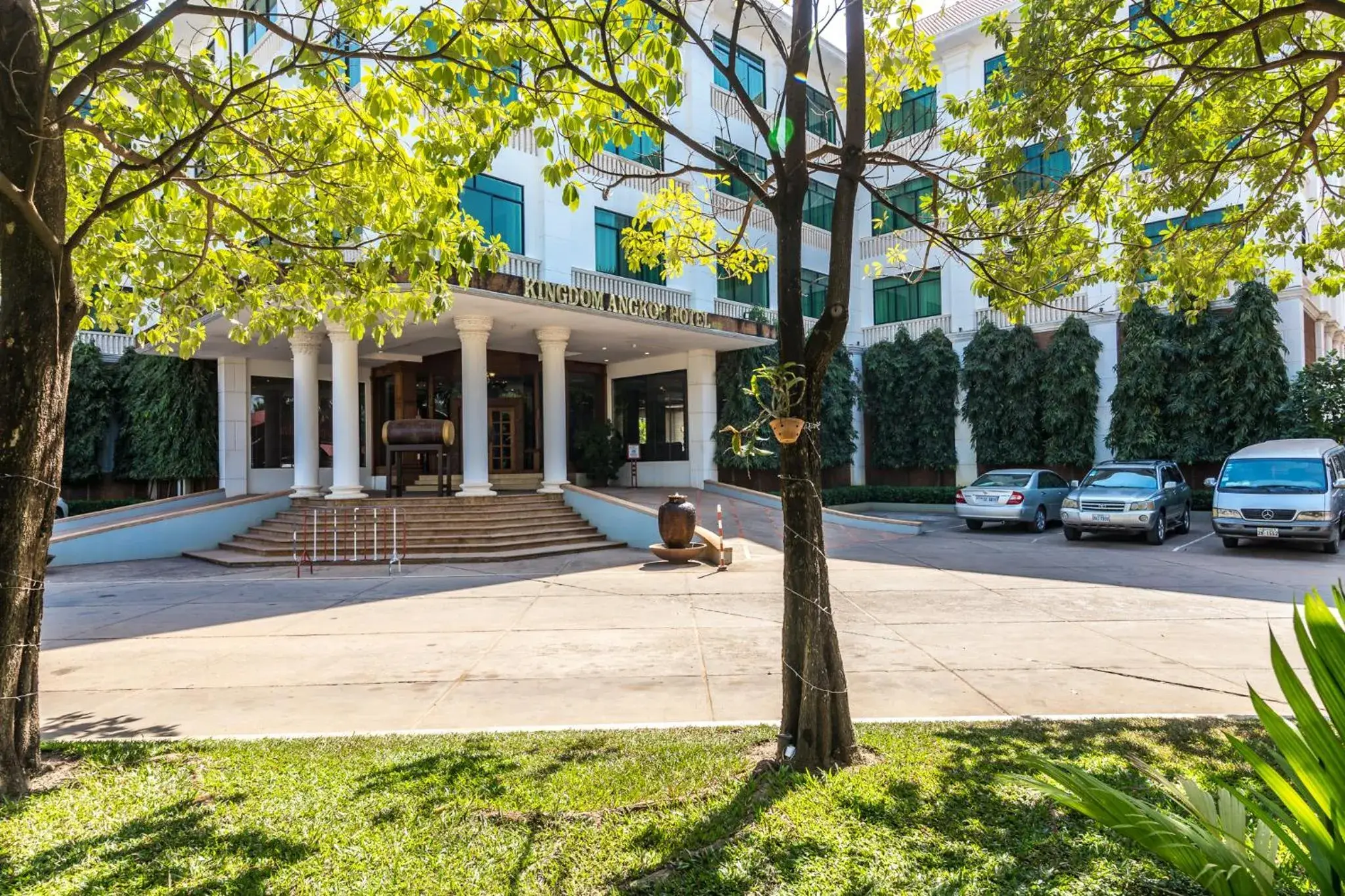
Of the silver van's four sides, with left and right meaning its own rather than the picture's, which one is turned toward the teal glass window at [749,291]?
right

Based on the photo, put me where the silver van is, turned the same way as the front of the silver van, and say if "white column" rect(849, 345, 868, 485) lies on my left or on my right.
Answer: on my right

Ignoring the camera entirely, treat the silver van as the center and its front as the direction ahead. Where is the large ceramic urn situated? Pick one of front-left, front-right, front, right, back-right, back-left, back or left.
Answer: front-right

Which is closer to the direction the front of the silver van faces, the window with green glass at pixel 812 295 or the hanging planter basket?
the hanging planter basket

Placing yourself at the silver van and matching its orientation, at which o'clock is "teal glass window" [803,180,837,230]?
The teal glass window is roughly at 4 o'clock from the silver van.

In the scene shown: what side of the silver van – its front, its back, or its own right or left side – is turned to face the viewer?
front

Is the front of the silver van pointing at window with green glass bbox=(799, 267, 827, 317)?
no

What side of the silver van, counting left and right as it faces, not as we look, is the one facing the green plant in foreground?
front

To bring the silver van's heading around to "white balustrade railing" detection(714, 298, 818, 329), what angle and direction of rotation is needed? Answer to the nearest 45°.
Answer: approximately 90° to its right

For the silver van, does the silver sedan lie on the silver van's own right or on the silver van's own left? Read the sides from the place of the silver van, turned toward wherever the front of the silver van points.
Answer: on the silver van's own right
